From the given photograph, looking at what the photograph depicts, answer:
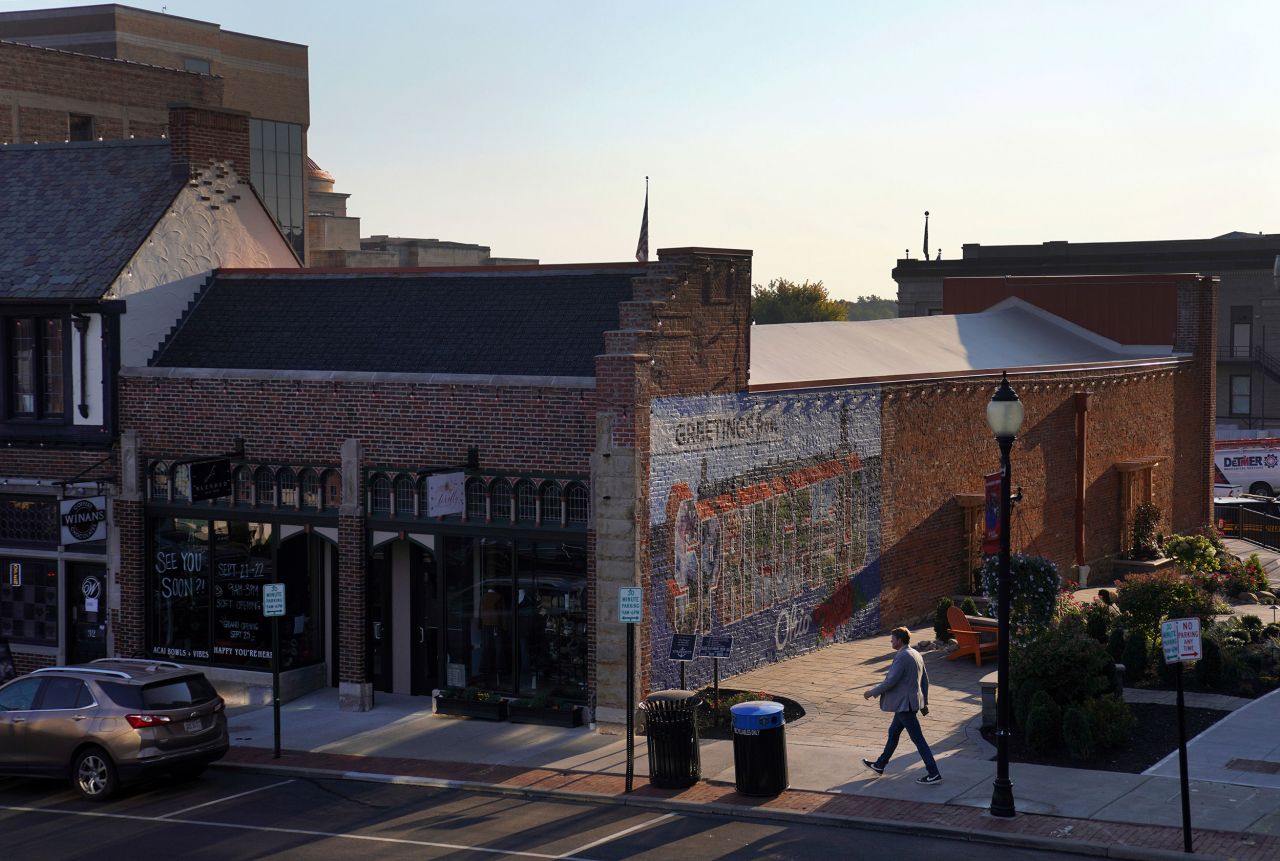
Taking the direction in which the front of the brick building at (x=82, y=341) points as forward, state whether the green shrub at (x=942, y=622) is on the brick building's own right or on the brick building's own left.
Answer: on the brick building's own left

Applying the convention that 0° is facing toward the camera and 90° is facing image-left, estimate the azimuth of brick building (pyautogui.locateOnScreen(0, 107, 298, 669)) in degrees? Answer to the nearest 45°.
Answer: approximately 45°

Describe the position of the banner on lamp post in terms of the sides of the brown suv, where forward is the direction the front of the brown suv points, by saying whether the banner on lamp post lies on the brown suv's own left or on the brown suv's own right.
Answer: on the brown suv's own right

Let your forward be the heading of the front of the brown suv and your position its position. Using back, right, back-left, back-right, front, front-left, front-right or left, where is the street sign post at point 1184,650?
back

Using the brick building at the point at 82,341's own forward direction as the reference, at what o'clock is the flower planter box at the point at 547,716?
The flower planter box is roughly at 9 o'clock from the brick building.

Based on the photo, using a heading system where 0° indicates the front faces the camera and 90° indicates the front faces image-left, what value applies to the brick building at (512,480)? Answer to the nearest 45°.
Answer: approximately 45°

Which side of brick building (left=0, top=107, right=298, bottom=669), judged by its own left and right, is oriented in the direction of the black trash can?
left

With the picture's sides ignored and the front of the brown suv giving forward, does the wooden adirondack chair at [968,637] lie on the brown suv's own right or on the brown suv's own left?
on the brown suv's own right

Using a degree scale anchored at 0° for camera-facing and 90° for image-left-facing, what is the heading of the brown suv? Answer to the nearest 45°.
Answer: approximately 135°
